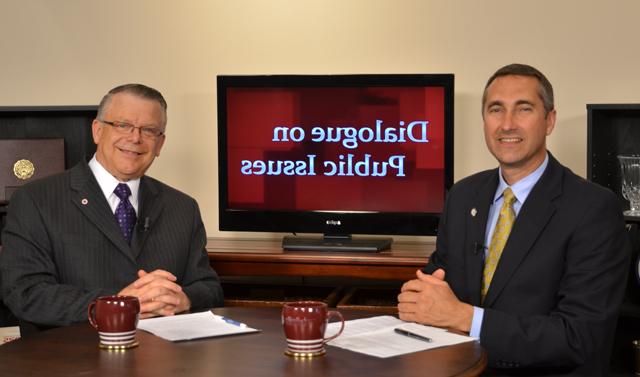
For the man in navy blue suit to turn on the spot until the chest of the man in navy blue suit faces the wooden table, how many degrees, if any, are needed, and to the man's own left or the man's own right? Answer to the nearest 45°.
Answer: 0° — they already face it

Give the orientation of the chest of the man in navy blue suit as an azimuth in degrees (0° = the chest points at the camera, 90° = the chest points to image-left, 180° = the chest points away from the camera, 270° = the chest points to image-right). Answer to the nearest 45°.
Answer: approximately 45°

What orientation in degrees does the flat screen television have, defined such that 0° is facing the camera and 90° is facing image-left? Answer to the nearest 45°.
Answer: approximately 0°

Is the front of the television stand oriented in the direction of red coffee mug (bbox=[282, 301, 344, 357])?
yes
